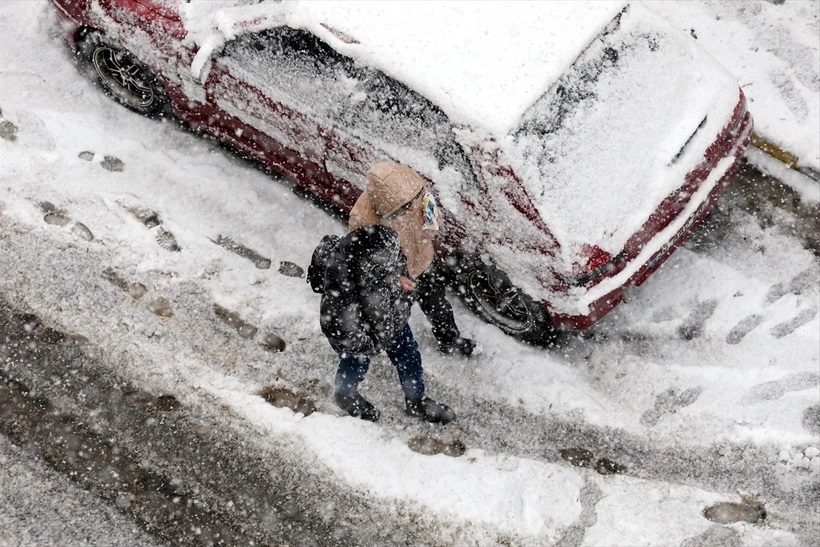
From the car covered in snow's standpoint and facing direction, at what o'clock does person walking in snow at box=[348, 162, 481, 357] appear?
The person walking in snow is roughly at 8 o'clock from the car covered in snow.

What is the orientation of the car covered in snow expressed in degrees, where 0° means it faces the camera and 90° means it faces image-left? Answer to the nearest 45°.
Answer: approximately 135°
